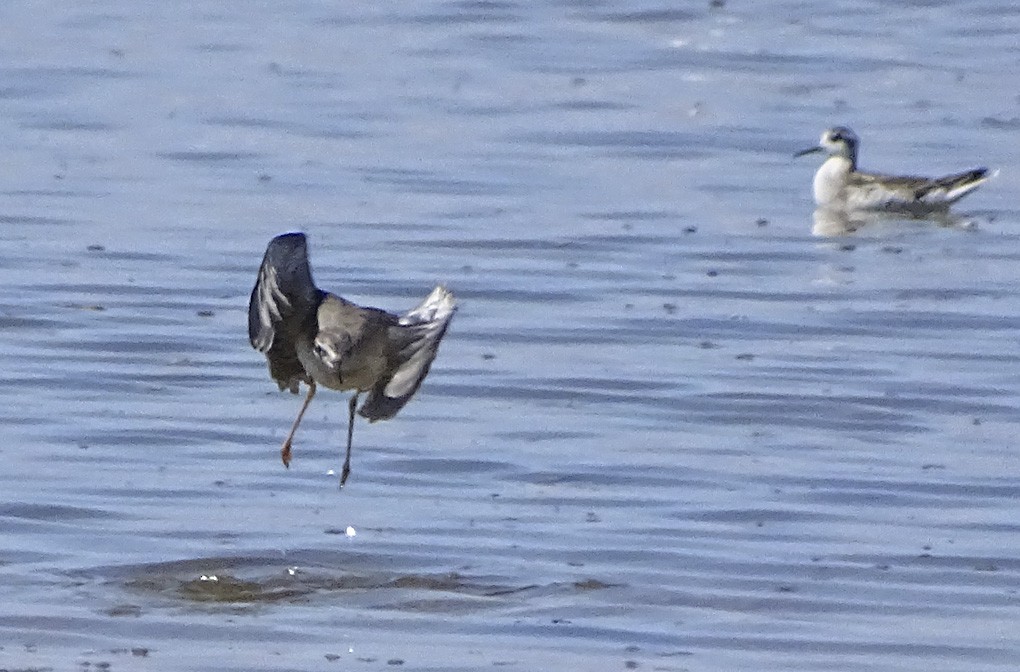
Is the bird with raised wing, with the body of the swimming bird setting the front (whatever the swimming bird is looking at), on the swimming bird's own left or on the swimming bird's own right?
on the swimming bird's own left

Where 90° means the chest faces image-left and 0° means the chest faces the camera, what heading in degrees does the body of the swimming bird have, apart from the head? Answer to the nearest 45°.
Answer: approximately 90°

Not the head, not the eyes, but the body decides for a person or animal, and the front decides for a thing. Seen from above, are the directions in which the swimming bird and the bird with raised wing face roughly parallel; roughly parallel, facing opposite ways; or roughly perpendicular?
roughly perpendicular
